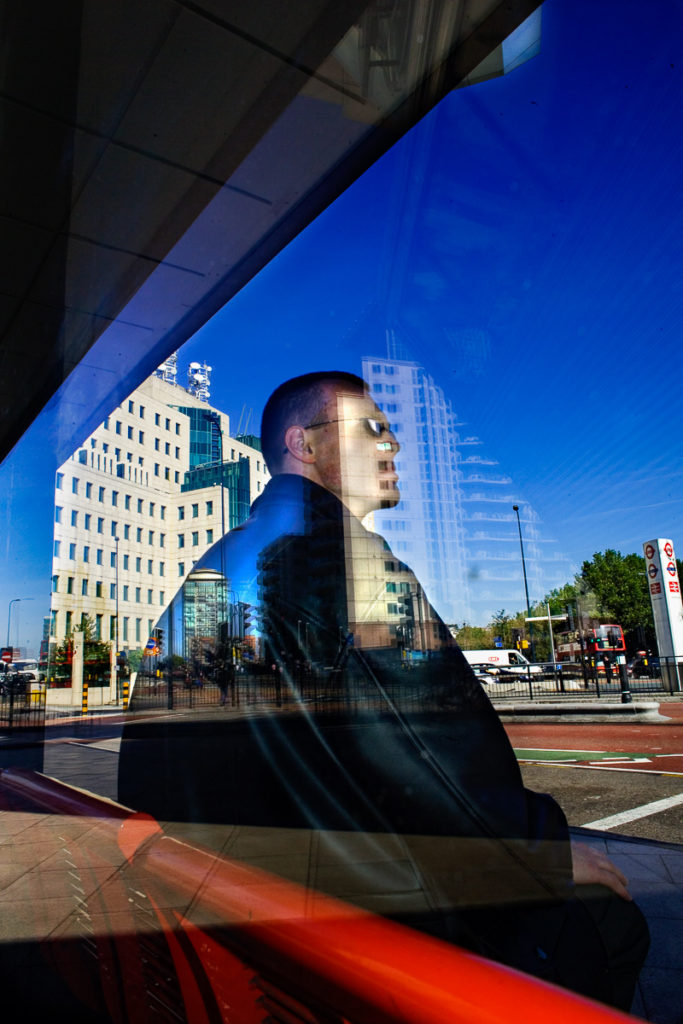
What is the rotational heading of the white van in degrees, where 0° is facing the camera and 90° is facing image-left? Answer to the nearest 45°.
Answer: approximately 270°

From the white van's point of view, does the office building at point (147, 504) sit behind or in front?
behind

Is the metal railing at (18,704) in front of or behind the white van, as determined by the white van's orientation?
behind
